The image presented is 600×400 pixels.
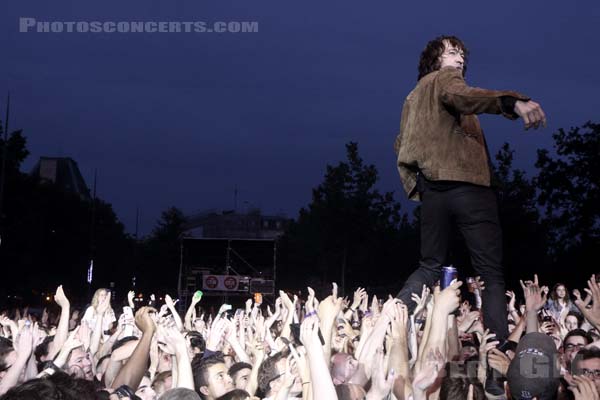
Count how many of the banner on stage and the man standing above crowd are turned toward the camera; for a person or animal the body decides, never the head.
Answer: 1

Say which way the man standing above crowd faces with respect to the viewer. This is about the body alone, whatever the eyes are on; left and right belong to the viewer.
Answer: facing away from the viewer and to the right of the viewer

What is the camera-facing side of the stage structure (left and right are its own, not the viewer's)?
front

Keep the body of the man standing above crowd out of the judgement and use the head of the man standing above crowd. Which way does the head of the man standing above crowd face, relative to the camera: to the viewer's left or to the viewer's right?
to the viewer's right

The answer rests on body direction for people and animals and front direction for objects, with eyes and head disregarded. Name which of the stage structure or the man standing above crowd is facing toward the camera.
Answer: the stage structure

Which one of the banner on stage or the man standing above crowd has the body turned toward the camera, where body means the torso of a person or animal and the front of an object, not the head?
the banner on stage

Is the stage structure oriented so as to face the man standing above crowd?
yes

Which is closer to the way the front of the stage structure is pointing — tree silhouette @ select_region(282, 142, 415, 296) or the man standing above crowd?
the man standing above crowd
